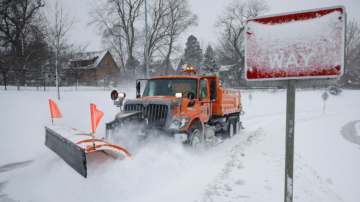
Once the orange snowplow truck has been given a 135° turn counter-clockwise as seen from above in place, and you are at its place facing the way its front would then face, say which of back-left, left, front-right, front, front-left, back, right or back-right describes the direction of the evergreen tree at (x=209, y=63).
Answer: left

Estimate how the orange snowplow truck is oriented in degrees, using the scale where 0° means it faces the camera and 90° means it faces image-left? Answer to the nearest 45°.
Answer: approximately 45°

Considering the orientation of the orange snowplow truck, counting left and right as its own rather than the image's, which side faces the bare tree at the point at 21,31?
right

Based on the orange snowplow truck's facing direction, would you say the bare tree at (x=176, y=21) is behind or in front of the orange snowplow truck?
behind

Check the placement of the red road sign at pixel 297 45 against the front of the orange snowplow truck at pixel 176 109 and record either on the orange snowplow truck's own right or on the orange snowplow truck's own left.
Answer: on the orange snowplow truck's own left
